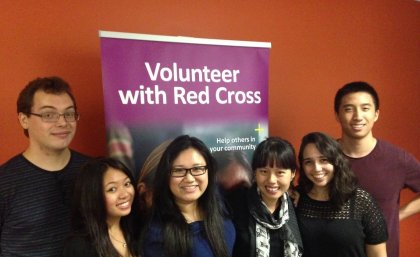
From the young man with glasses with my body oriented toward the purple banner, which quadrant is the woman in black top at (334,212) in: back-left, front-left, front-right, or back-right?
front-right

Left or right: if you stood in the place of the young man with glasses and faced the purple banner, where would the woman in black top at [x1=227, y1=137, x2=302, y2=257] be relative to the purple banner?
right

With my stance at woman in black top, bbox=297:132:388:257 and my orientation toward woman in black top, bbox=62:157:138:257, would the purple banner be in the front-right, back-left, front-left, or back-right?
front-right

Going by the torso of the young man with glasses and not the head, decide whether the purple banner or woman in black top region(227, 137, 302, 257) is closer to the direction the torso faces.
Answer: the woman in black top

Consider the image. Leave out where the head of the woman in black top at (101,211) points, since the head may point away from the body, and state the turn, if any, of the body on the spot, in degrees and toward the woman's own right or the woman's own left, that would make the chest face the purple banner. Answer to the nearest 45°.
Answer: approximately 90° to the woman's own left

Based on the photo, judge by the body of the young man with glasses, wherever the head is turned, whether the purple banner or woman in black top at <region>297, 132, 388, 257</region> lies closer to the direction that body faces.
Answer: the woman in black top

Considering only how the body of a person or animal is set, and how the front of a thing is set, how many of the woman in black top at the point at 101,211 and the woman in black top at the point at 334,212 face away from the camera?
0

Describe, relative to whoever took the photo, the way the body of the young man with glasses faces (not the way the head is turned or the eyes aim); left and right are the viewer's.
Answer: facing the viewer and to the right of the viewer

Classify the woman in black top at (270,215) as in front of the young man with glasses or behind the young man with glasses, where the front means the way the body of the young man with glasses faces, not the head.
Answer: in front

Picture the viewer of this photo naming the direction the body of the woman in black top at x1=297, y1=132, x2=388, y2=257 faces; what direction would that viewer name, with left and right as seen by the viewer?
facing the viewer and to the left of the viewer

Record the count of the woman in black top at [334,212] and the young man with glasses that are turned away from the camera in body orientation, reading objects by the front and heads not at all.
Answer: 0

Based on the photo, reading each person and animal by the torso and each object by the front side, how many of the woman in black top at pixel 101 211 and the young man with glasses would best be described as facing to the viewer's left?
0
